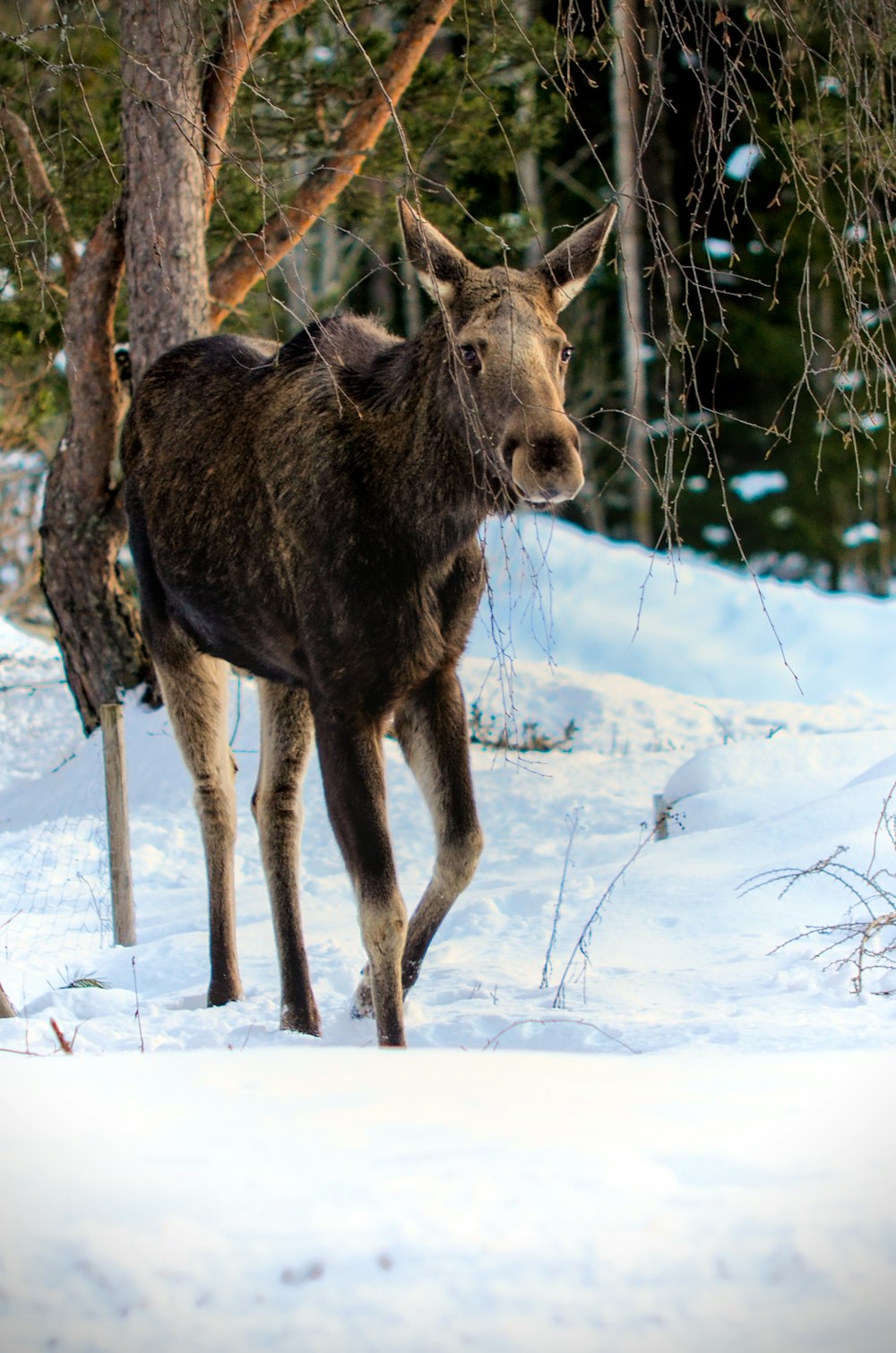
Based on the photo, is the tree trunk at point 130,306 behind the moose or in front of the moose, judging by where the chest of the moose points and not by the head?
behind

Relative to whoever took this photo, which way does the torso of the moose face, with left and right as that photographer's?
facing the viewer and to the right of the viewer

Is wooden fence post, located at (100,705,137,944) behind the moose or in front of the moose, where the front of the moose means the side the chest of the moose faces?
behind
